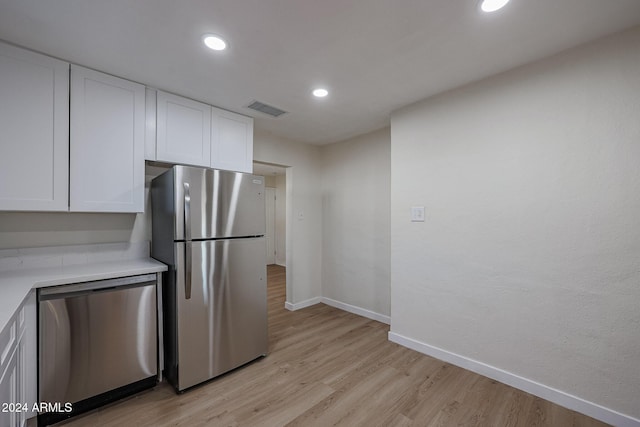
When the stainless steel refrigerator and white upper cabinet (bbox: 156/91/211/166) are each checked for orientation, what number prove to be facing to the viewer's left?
0

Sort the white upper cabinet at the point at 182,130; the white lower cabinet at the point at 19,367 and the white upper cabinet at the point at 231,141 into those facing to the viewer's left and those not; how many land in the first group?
0

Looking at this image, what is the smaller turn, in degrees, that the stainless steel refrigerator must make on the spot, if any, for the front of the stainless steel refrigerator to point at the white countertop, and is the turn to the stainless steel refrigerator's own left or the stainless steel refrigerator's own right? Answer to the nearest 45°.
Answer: approximately 135° to the stainless steel refrigerator's own right

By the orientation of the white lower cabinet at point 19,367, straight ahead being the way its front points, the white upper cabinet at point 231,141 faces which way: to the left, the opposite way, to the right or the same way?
to the right

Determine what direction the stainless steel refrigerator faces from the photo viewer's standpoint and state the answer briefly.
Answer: facing the viewer and to the right of the viewer

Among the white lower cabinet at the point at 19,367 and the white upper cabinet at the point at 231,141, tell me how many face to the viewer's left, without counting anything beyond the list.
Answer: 0

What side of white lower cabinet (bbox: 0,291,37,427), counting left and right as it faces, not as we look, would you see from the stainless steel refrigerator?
front

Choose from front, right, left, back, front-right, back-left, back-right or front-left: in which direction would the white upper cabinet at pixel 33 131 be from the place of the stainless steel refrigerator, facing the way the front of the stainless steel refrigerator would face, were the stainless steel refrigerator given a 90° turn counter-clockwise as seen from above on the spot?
back-left

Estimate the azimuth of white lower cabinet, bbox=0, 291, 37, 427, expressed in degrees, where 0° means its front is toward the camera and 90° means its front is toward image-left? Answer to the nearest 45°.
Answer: approximately 270°
